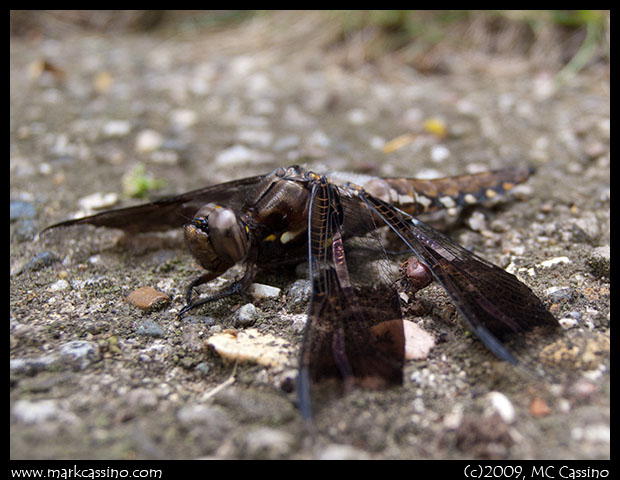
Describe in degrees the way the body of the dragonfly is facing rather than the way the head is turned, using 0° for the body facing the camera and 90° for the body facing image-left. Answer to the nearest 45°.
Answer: approximately 45°
